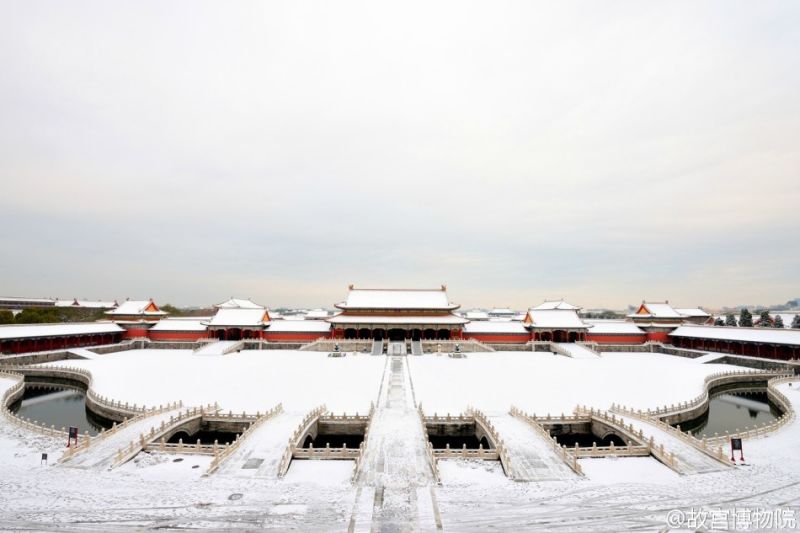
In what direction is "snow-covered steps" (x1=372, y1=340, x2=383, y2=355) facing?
toward the camera

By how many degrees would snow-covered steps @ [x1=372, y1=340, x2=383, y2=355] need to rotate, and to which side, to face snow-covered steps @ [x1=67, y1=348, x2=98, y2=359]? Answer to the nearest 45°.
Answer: approximately 90° to its right

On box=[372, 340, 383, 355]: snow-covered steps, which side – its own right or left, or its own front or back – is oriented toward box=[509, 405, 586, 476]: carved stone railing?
front

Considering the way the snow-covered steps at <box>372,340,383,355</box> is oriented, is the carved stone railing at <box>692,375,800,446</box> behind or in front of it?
in front

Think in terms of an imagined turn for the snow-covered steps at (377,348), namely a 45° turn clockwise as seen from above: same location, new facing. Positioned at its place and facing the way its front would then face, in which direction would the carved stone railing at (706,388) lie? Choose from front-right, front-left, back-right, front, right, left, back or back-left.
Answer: left

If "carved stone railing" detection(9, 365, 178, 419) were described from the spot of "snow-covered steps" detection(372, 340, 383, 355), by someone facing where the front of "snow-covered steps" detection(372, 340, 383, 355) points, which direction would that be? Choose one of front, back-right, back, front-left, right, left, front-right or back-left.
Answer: front-right

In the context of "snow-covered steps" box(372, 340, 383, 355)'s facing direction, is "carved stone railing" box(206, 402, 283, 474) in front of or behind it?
in front
